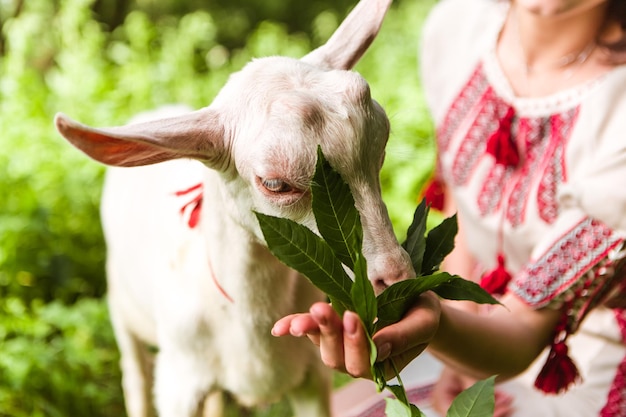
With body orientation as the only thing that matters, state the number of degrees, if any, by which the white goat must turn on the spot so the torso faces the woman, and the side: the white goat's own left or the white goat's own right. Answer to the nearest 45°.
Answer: approximately 90° to the white goat's own left

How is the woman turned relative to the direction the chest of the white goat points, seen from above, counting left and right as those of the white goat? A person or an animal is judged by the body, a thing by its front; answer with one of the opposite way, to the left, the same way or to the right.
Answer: to the right

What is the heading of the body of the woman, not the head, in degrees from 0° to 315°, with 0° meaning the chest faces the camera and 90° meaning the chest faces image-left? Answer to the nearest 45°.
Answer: approximately 45°
